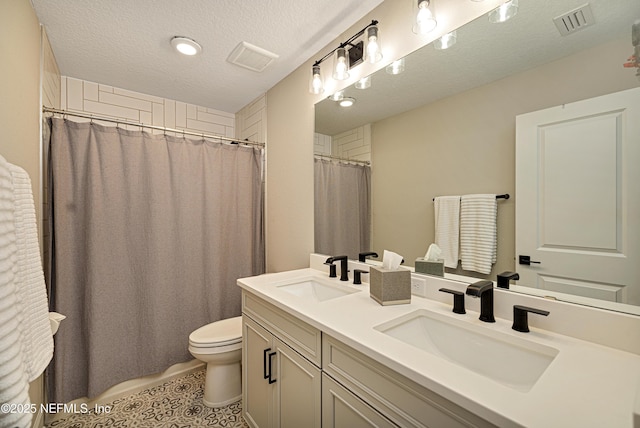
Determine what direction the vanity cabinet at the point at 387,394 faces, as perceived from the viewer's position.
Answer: facing the viewer and to the left of the viewer

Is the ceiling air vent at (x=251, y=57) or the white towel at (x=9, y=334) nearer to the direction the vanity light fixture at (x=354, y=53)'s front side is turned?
the white towel

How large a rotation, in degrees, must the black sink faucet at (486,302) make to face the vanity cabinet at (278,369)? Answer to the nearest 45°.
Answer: approximately 45° to its right

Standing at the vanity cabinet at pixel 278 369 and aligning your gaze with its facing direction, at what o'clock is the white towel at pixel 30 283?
The white towel is roughly at 1 o'clock from the vanity cabinet.

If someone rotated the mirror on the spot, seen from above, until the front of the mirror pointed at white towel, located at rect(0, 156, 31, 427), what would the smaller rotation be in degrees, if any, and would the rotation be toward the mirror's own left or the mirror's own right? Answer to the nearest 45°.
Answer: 0° — it already faces it

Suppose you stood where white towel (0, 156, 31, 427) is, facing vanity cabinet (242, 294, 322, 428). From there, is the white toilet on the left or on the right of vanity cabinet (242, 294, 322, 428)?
left

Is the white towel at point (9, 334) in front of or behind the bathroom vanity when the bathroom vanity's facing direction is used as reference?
in front
